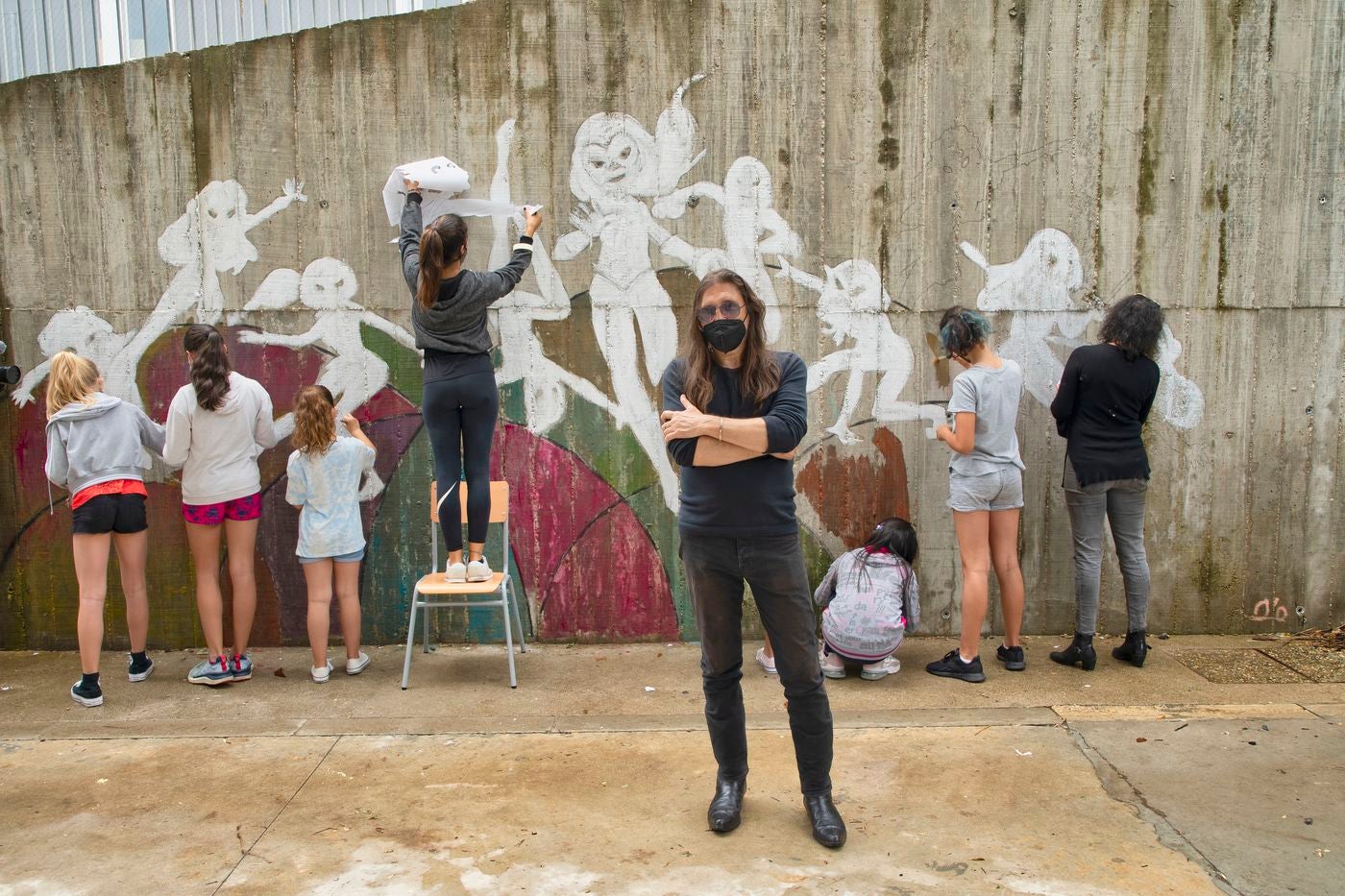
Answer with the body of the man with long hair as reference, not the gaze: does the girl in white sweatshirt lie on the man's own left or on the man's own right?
on the man's own right

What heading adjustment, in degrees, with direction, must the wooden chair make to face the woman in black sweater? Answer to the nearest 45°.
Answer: approximately 90° to its left

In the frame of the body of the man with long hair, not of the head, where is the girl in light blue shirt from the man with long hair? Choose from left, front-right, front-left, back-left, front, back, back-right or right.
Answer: back-right

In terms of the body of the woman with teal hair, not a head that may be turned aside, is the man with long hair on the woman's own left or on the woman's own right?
on the woman's own left

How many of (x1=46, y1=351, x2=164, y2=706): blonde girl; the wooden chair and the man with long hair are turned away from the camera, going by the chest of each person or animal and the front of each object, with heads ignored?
1

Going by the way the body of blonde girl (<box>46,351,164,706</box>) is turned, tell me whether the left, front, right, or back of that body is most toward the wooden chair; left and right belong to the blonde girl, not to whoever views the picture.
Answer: right

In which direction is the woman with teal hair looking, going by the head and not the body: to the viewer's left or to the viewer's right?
to the viewer's left

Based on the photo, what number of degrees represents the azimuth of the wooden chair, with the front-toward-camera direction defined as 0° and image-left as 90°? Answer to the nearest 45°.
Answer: approximately 0°

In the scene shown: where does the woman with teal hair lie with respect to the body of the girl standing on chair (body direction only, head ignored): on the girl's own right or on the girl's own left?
on the girl's own right

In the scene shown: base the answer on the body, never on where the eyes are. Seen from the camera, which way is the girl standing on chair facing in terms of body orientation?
away from the camera

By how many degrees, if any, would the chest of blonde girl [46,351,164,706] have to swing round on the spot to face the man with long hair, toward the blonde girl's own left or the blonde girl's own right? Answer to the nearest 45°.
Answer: approximately 135° to the blonde girl's own right
